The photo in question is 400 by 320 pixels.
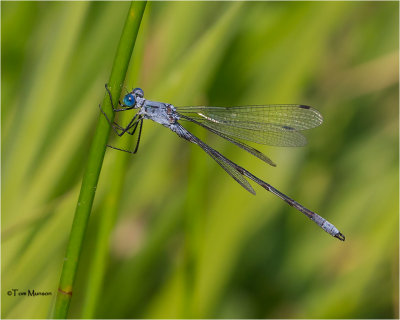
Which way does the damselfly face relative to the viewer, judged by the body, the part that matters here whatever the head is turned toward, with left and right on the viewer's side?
facing to the left of the viewer
